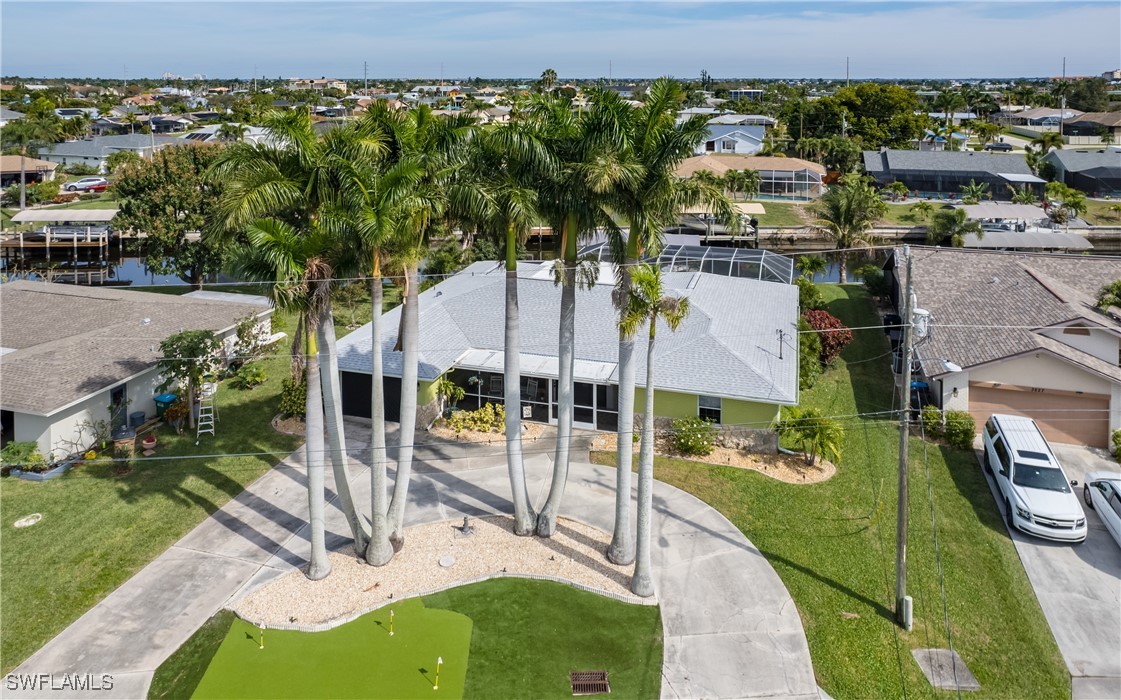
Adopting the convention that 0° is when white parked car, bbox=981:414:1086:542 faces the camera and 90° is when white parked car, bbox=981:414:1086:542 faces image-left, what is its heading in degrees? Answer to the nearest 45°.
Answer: approximately 0°

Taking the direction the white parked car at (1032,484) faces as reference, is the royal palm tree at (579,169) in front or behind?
in front

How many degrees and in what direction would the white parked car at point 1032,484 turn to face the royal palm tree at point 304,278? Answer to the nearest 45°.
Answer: approximately 45° to its right

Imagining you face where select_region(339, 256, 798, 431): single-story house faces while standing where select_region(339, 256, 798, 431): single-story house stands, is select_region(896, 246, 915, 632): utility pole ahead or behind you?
ahead

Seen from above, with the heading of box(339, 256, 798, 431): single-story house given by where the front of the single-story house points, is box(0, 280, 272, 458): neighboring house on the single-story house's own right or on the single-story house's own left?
on the single-story house's own right

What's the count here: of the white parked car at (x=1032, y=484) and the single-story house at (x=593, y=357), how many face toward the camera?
2

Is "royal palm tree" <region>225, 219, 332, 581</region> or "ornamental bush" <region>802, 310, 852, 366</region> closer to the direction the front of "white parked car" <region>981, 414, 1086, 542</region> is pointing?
the royal palm tree
